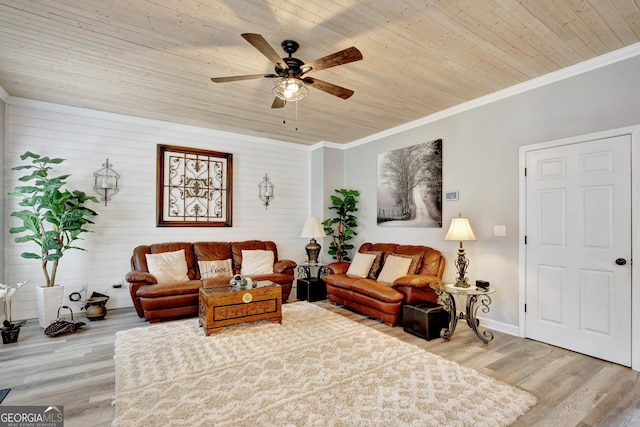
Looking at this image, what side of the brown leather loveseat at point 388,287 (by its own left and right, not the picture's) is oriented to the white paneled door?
left

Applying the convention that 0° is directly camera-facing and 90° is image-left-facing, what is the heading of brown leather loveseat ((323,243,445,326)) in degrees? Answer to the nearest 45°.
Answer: approximately 45°

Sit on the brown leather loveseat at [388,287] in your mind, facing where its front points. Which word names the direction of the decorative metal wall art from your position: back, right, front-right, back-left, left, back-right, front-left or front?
front-right

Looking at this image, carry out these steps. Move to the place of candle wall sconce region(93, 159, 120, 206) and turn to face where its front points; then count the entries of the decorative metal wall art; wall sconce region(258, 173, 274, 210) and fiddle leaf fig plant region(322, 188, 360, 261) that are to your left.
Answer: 3

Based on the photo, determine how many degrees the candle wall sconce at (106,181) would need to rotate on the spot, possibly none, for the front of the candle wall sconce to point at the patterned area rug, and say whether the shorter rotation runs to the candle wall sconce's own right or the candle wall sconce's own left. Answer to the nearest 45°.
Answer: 0° — it already faces it

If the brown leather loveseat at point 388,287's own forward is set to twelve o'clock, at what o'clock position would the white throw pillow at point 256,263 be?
The white throw pillow is roughly at 2 o'clock from the brown leather loveseat.

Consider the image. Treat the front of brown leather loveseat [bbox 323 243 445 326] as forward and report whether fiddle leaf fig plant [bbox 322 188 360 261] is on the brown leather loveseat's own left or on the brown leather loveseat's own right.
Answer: on the brown leather loveseat's own right

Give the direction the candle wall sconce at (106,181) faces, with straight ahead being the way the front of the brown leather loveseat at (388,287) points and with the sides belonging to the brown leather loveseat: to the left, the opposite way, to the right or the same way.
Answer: to the left

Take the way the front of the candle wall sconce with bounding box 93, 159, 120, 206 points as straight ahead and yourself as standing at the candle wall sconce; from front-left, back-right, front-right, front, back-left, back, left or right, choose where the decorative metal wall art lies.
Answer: left

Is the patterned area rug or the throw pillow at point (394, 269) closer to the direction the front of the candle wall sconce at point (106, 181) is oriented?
the patterned area rug

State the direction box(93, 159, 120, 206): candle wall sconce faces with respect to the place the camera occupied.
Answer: facing the viewer

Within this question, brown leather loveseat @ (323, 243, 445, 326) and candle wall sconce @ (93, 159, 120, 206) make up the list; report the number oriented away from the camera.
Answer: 0

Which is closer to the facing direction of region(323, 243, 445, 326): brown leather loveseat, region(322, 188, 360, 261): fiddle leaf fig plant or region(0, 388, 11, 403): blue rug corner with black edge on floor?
the blue rug corner with black edge on floor

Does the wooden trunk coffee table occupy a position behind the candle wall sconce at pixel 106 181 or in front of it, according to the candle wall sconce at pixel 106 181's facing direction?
in front

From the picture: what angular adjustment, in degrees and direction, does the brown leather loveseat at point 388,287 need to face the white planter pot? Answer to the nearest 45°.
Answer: approximately 45° to its right

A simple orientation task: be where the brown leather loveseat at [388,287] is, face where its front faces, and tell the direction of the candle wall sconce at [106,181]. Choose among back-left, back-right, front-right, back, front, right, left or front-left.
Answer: front-right
